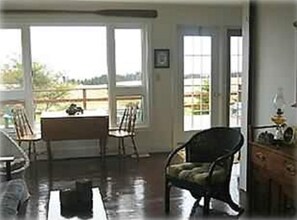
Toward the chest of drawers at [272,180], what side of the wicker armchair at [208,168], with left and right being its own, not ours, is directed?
left

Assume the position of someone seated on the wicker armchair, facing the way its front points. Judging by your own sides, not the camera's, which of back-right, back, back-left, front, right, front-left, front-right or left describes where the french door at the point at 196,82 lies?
back-right

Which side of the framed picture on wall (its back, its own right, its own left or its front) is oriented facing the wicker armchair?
front

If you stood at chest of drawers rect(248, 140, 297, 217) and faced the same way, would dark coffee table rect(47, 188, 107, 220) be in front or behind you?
in front

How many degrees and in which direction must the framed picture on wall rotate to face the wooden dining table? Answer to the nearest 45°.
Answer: approximately 45° to its right

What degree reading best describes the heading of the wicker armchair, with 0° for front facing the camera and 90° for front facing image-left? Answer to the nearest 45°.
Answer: approximately 45°

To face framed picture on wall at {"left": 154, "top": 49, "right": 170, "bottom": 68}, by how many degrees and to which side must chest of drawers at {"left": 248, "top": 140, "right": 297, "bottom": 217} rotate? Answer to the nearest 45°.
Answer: approximately 90° to its right

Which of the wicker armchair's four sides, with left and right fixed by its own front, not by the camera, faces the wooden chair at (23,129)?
right

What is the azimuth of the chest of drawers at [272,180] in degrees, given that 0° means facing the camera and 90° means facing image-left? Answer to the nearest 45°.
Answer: approximately 45°

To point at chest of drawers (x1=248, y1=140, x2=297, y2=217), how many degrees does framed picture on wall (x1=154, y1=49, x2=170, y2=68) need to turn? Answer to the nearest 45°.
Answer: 0° — it already faces it

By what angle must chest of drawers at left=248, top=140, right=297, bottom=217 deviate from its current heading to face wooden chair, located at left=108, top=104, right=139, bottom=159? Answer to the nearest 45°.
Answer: approximately 90° to its right

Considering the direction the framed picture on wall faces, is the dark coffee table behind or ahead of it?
ahead

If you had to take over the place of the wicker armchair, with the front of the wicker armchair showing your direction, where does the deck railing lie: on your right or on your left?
on your right
